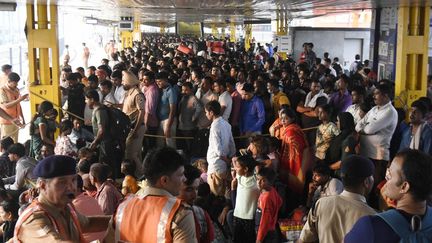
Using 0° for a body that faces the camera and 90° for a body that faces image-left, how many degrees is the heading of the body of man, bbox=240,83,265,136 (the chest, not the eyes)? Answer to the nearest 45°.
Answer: approximately 45°

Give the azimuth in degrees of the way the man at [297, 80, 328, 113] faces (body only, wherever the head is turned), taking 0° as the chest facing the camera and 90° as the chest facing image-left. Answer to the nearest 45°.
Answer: approximately 45°

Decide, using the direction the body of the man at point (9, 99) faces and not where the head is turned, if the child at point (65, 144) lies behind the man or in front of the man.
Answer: in front

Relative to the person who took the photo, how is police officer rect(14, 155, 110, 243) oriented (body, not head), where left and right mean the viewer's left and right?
facing the viewer and to the right of the viewer

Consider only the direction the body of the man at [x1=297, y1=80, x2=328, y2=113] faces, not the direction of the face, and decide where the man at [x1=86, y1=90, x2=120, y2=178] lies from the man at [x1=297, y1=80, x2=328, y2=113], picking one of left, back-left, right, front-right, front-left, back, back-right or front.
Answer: front

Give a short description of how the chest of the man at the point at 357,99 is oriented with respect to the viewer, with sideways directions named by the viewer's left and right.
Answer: facing the viewer and to the left of the viewer

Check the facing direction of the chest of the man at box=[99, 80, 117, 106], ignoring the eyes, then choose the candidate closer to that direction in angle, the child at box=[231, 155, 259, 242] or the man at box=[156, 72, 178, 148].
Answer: the child

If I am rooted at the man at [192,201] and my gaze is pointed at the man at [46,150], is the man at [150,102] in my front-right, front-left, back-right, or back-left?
front-right

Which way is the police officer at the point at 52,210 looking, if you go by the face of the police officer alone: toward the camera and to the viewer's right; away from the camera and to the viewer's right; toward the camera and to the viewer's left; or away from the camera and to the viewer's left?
toward the camera and to the viewer's right
